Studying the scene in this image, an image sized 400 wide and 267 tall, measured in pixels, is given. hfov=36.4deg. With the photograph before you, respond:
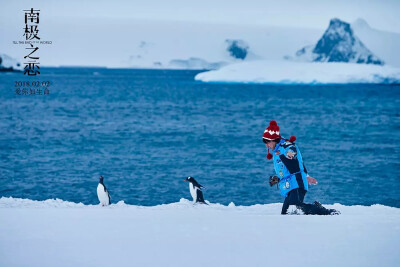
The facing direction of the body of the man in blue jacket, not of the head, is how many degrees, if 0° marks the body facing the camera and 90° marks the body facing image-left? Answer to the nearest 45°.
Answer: approximately 90°
